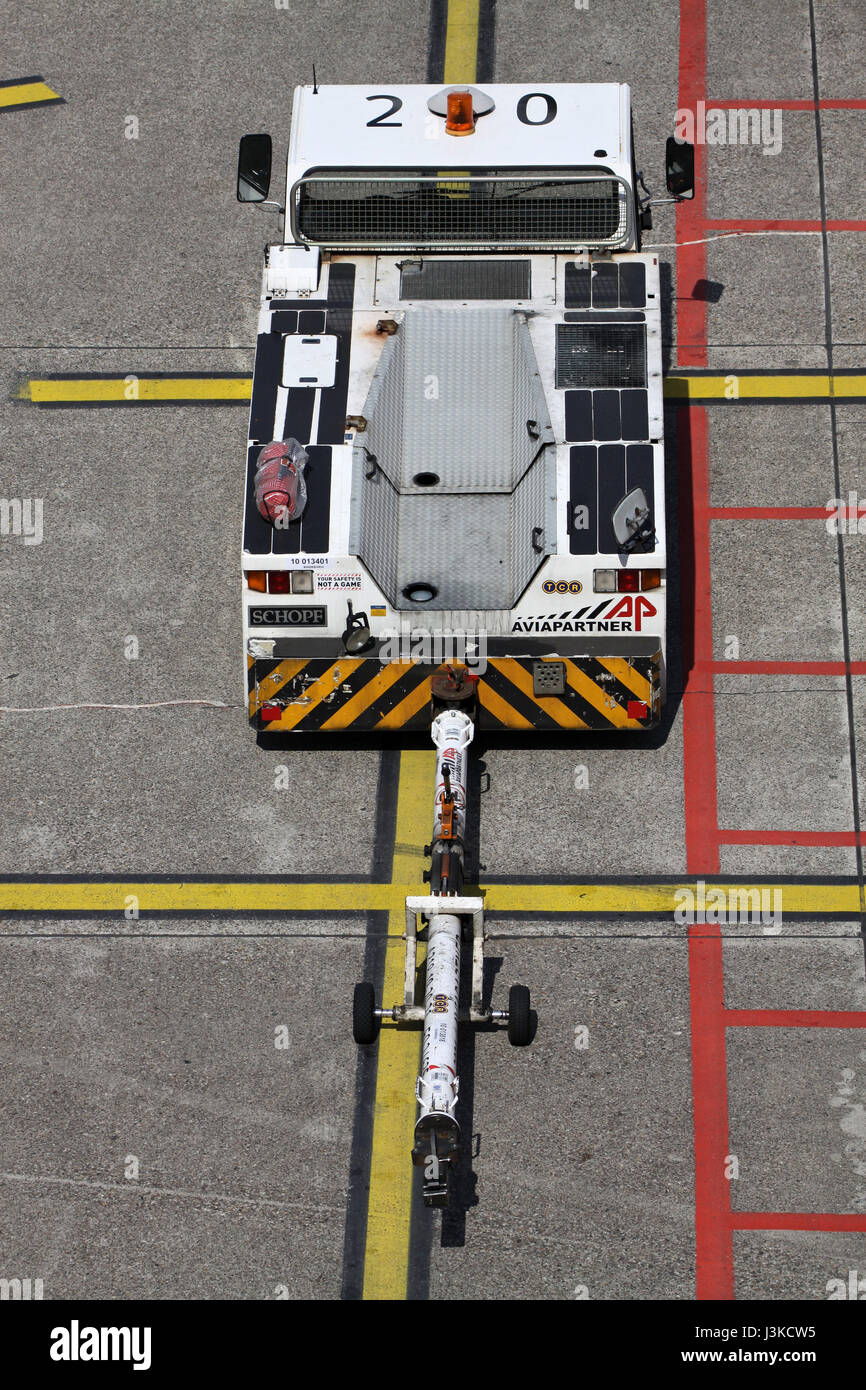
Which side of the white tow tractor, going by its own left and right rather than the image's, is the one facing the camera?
back

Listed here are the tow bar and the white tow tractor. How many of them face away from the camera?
2

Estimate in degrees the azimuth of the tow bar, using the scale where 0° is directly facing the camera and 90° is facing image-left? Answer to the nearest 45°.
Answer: approximately 180°
